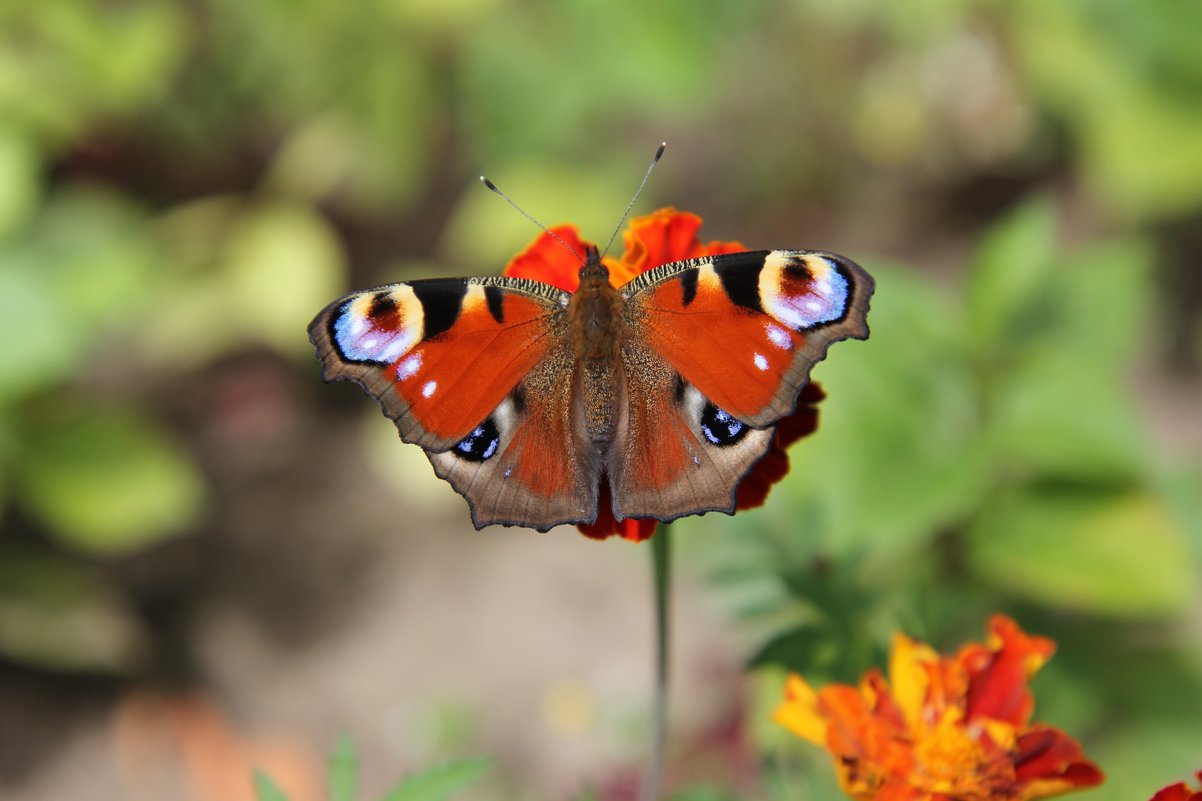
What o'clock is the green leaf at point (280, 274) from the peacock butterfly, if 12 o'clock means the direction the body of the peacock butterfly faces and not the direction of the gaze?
The green leaf is roughly at 11 o'clock from the peacock butterfly.

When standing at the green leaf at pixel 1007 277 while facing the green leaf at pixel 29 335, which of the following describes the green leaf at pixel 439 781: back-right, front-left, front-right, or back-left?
front-left

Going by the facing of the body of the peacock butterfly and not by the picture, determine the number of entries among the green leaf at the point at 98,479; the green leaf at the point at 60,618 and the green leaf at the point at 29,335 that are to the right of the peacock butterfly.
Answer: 0

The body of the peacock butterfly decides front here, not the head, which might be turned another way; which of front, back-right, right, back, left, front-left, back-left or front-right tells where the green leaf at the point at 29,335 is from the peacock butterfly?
front-left

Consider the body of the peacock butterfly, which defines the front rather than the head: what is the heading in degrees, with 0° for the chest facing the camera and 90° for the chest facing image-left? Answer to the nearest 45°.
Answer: approximately 180°
